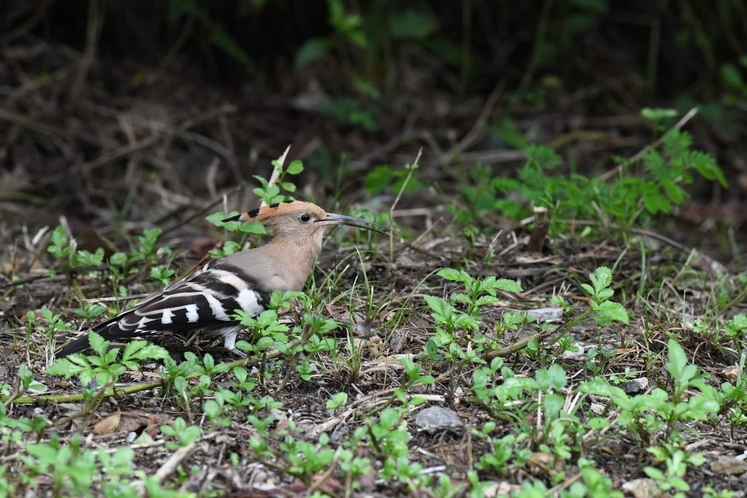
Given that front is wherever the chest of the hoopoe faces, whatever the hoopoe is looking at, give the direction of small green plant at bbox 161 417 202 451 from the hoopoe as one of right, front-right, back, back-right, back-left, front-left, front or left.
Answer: right

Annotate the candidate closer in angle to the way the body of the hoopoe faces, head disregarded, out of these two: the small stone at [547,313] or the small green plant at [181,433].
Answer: the small stone

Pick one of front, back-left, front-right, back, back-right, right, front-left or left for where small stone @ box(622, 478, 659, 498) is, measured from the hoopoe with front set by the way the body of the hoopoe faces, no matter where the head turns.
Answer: front-right

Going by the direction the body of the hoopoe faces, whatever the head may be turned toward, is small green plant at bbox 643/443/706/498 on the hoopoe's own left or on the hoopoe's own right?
on the hoopoe's own right

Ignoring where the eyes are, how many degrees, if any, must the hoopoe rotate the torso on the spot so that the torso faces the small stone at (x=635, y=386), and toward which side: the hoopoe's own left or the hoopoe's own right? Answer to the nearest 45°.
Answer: approximately 45° to the hoopoe's own right

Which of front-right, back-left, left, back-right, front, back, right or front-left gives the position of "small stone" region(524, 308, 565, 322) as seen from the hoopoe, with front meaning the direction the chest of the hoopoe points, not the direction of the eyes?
front

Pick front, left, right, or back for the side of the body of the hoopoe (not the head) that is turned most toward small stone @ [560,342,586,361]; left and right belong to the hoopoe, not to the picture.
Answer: front

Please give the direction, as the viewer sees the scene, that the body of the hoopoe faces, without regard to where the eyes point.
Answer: to the viewer's right
